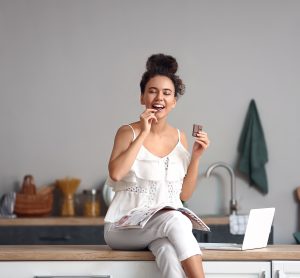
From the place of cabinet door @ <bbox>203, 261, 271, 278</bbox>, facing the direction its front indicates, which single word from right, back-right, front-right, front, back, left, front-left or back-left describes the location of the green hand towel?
back

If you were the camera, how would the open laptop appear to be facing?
facing away from the viewer and to the left of the viewer

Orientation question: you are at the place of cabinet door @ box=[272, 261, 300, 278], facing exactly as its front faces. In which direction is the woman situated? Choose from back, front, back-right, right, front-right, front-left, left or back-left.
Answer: right

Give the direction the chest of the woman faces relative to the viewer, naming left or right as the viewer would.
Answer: facing the viewer and to the right of the viewer

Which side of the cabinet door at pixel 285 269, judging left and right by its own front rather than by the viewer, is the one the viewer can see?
front

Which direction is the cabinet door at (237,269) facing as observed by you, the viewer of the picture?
facing the viewer

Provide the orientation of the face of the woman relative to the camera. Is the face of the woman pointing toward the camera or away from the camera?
toward the camera

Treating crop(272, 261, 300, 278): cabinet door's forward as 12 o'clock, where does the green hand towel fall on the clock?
The green hand towel is roughly at 6 o'clock from the cabinet door.
